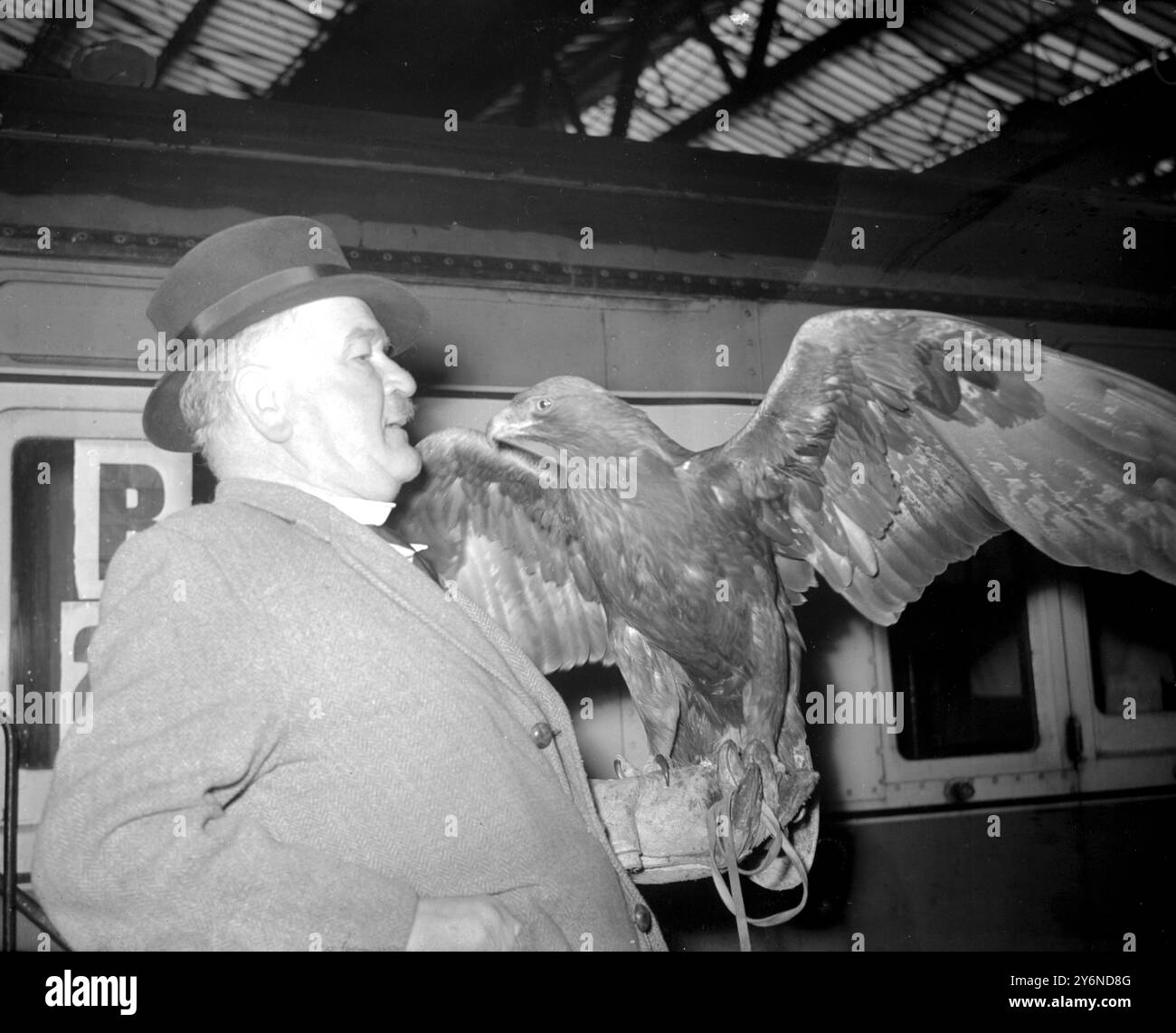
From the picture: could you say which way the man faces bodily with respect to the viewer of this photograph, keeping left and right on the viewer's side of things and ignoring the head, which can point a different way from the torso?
facing to the right of the viewer

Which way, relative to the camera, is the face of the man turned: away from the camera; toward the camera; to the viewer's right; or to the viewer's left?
to the viewer's right

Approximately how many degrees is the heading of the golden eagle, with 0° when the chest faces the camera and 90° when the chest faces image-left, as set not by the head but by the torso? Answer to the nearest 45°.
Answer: approximately 45°
